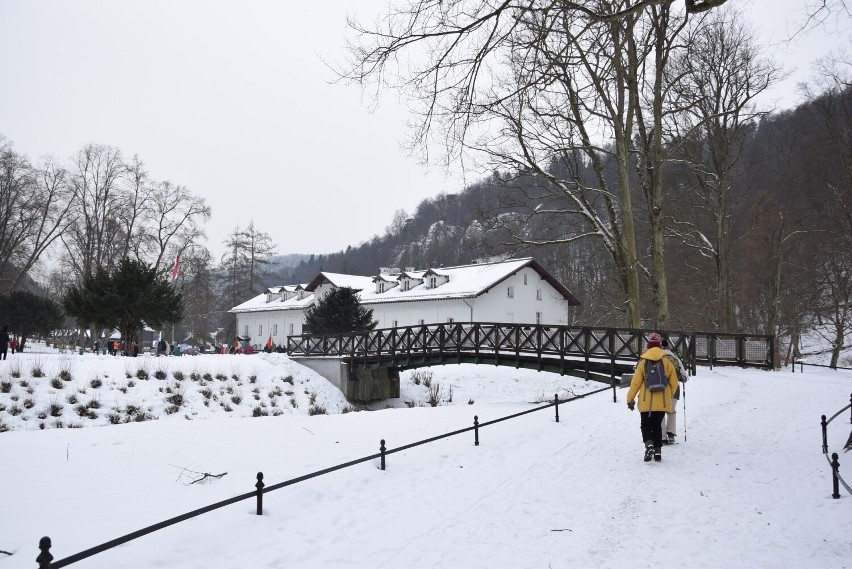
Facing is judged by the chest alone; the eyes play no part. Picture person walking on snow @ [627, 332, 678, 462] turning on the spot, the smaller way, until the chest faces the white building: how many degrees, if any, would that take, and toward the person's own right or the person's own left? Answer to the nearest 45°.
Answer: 0° — they already face it

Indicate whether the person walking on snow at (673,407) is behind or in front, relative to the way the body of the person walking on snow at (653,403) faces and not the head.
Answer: in front

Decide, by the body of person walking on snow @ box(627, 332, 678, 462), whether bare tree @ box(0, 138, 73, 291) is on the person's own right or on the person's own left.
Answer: on the person's own left

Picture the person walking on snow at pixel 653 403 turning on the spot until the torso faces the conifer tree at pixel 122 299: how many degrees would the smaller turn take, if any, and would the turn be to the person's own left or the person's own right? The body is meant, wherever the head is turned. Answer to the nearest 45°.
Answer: approximately 45° to the person's own left

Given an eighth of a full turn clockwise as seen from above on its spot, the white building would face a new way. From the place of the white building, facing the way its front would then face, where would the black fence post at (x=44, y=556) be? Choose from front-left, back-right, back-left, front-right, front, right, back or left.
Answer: left

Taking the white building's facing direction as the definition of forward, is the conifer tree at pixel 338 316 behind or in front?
in front

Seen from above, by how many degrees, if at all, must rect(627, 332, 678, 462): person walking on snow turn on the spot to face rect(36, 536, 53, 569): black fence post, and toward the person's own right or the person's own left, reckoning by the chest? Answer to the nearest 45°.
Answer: approximately 135° to the person's own left

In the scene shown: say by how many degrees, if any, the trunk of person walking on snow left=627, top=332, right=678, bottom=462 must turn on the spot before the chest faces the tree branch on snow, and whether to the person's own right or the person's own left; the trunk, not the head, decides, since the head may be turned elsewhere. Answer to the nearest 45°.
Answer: approximately 135° to the person's own left

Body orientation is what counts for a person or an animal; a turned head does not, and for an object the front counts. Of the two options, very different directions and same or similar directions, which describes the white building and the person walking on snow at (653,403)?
very different directions

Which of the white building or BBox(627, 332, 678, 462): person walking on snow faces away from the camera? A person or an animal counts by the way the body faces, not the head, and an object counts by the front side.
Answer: the person walking on snow

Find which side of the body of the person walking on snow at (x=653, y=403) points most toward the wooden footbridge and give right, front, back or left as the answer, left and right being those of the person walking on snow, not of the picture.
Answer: front

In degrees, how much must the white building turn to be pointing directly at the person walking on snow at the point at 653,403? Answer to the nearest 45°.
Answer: approximately 45° to its left

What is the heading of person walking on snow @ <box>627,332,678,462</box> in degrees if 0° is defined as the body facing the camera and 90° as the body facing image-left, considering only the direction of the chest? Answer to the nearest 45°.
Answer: approximately 180°
